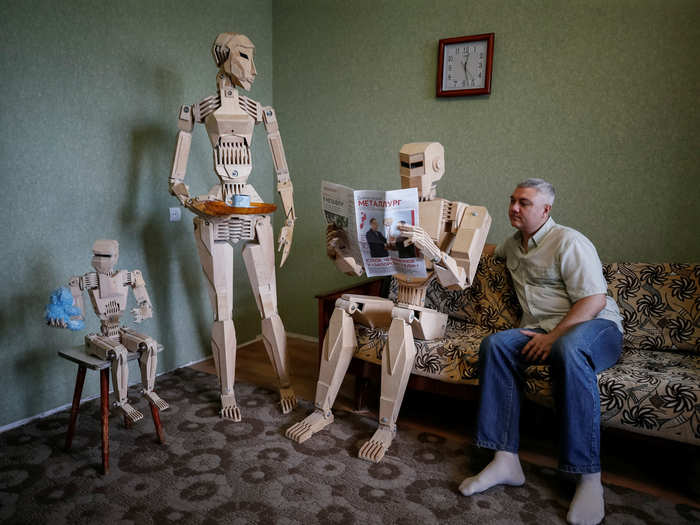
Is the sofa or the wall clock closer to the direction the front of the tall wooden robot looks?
the sofa

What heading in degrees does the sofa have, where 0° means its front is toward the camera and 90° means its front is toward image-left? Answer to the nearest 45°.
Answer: approximately 45°

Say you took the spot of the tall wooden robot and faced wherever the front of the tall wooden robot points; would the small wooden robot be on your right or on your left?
on your right

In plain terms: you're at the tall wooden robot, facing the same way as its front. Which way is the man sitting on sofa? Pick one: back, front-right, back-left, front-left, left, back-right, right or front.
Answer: front-left

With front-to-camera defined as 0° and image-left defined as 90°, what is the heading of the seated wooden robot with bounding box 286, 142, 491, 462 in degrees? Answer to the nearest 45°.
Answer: approximately 45°

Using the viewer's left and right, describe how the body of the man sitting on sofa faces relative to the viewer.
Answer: facing the viewer and to the left of the viewer

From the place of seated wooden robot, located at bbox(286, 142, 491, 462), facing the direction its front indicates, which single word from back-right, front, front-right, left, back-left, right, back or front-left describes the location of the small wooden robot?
front-right

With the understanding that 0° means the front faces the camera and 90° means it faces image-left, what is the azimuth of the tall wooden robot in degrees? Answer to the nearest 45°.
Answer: approximately 0°

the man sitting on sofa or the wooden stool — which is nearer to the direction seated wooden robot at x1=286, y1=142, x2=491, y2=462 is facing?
the wooden stool

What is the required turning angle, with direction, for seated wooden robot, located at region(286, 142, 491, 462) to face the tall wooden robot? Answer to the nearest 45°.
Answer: approximately 45° to its right
